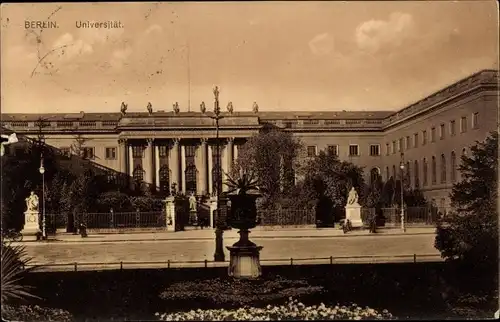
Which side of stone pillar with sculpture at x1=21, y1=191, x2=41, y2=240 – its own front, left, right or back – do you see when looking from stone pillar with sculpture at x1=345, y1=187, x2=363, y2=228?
left

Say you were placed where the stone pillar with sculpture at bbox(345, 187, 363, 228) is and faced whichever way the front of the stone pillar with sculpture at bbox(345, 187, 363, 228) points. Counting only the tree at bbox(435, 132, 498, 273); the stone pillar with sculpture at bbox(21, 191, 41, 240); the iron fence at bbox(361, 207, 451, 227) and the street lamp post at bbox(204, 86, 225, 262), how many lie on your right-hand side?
2

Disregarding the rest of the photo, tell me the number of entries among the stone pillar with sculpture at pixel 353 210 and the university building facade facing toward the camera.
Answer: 2

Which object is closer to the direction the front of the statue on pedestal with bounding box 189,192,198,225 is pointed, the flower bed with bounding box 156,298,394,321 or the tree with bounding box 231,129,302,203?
the flower bed

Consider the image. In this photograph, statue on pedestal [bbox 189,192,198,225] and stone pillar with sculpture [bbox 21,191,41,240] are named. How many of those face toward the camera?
2

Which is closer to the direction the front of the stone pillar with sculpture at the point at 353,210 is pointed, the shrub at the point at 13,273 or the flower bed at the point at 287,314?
the flower bed

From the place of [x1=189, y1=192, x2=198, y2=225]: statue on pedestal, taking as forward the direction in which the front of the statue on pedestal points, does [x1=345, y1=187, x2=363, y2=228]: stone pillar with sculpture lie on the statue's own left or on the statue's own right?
on the statue's own left

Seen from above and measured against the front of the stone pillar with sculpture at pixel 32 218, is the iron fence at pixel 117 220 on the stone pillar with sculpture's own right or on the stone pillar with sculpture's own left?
on the stone pillar with sculpture's own left
